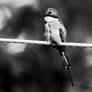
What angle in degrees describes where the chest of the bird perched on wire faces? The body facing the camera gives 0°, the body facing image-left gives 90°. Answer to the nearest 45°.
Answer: approximately 45°
